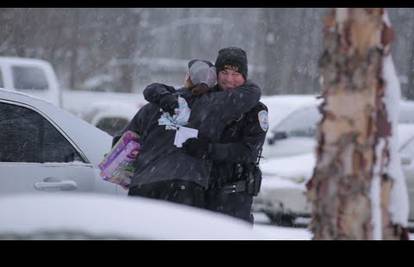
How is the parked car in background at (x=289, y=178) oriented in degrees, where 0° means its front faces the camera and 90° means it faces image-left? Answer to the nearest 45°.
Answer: approximately 45°

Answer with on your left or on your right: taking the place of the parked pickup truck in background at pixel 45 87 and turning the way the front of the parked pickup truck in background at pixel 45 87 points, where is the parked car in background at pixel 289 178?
on your left

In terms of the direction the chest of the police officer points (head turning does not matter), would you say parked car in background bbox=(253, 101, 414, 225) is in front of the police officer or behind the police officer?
behind

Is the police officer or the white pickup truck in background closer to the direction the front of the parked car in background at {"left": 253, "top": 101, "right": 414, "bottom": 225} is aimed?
the police officer

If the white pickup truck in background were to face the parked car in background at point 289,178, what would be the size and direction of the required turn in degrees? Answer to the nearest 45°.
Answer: approximately 135° to its left

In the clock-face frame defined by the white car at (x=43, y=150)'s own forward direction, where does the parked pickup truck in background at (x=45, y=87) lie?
The parked pickup truck in background is roughly at 3 o'clock from the white car.

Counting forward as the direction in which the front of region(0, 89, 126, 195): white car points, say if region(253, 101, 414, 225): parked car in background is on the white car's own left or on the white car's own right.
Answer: on the white car's own right

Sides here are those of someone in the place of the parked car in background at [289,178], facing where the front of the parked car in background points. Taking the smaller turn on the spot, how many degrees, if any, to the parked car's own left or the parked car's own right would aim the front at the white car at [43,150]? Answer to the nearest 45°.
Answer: approximately 45° to the parked car's own left

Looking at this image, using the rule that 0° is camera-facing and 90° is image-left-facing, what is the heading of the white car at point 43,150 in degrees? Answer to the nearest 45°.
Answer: approximately 90°

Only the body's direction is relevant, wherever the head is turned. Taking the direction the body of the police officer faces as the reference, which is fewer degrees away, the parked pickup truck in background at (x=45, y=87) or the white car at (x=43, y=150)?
the white car

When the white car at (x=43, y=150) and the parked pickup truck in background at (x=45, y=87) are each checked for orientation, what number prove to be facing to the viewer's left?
2

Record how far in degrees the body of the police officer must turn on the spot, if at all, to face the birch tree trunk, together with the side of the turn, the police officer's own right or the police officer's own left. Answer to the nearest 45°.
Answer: approximately 45° to the police officer's own left

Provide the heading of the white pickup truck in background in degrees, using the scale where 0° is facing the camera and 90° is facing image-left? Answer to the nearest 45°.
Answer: approximately 90°
